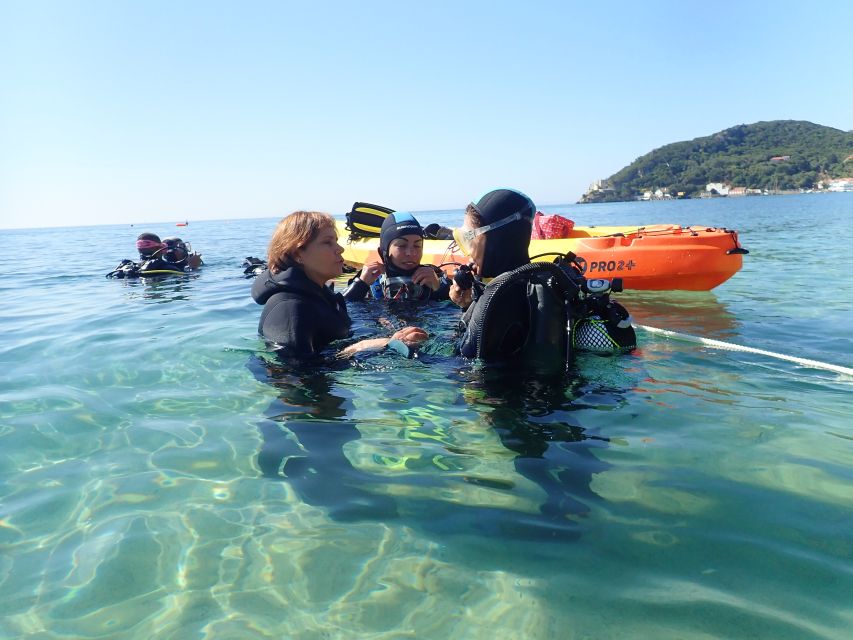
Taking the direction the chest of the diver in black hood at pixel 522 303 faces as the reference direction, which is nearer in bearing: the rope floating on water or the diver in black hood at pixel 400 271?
the diver in black hood

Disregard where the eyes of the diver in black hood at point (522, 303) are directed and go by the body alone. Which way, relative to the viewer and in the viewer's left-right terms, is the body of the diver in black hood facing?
facing to the left of the viewer

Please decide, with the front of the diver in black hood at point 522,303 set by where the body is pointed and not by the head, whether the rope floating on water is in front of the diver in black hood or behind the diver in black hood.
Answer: behind

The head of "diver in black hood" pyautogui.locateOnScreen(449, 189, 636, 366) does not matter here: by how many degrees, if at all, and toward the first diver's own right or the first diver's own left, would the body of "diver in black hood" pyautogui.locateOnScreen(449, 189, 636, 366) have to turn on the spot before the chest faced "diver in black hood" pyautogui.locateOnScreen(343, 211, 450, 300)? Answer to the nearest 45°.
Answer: approximately 45° to the first diver's own right

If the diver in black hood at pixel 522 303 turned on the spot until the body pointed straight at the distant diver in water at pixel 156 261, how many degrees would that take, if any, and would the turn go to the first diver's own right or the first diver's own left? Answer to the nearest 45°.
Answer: approximately 45° to the first diver's own right
